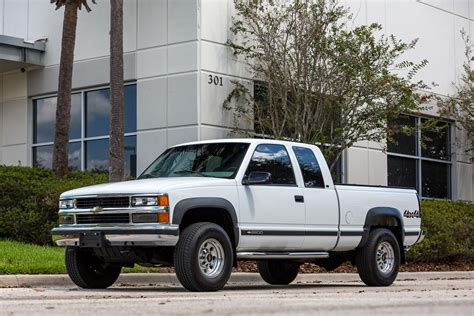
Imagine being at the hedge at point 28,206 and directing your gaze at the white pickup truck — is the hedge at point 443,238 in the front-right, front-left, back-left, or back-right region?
front-left

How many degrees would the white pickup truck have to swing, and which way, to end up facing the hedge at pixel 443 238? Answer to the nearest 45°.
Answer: approximately 180°

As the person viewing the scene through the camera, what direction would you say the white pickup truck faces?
facing the viewer and to the left of the viewer

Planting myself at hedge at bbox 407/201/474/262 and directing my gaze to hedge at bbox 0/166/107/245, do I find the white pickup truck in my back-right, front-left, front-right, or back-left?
front-left

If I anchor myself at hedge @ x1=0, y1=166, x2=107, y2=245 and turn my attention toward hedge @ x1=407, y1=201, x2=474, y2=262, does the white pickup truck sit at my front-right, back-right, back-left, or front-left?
front-right

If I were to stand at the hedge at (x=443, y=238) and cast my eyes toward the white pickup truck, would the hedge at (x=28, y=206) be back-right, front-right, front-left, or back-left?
front-right

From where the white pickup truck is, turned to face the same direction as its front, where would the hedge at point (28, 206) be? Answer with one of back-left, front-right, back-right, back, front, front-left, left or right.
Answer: right
